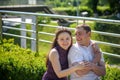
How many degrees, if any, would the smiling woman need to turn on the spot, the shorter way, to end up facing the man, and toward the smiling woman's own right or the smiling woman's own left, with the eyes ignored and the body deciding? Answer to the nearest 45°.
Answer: approximately 45° to the smiling woman's own left

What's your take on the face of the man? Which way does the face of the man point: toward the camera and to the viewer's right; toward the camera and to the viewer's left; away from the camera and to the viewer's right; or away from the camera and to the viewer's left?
toward the camera and to the viewer's left

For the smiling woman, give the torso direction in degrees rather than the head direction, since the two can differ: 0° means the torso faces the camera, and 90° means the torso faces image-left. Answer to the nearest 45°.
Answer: approximately 315°

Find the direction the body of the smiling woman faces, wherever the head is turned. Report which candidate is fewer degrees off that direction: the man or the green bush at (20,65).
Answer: the man
